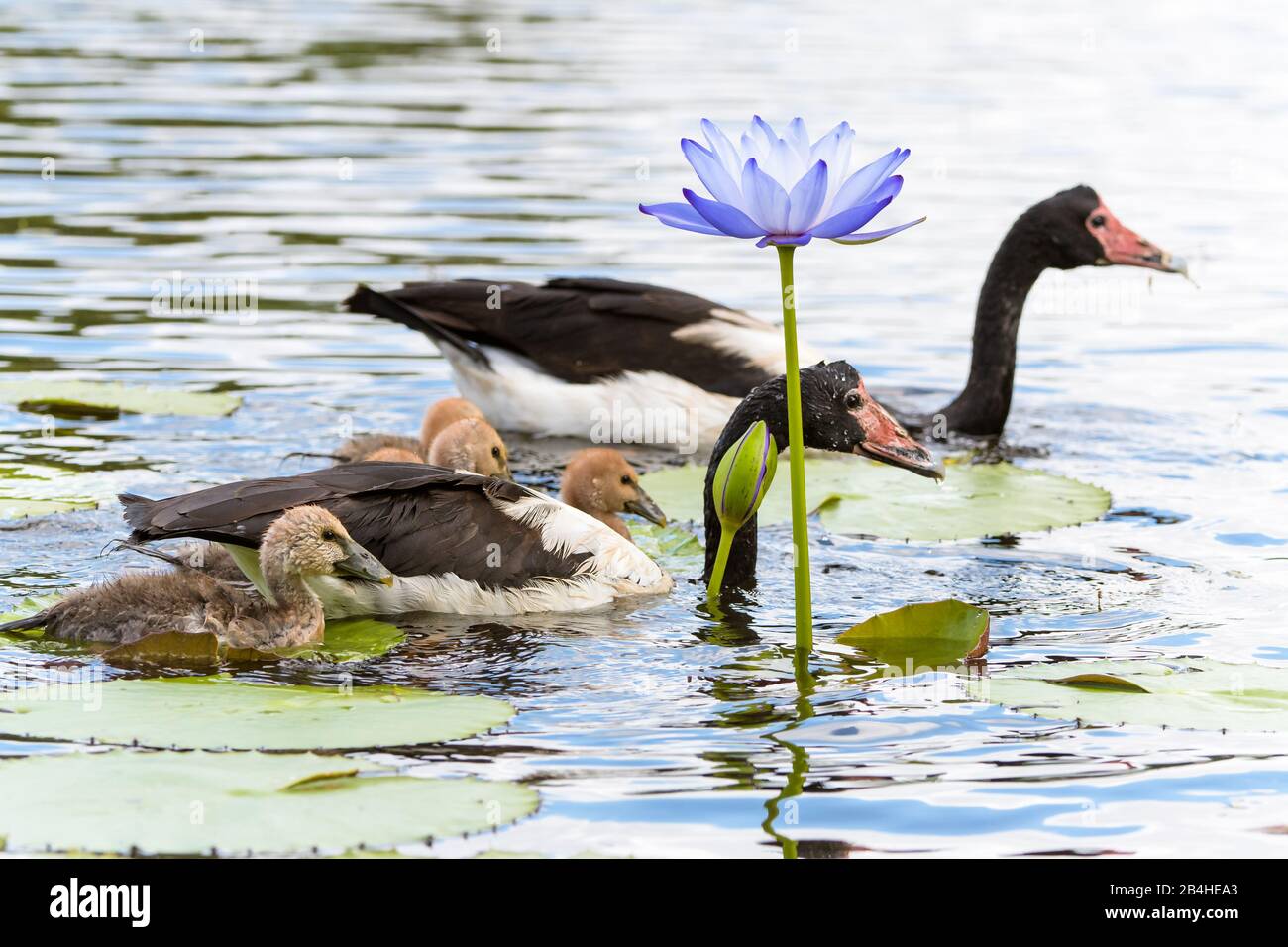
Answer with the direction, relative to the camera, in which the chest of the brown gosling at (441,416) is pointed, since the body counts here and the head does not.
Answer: to the viewer's right

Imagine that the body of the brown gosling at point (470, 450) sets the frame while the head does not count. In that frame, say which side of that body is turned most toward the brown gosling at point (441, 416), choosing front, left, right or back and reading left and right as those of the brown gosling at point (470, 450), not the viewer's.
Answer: left

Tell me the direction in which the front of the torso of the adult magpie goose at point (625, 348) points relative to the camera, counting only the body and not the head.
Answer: to the viewer's right

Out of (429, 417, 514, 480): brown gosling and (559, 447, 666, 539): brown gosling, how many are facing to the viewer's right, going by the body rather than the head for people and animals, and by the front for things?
2

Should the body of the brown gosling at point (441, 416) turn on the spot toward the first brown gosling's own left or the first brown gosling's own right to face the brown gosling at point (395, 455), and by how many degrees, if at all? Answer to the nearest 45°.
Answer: approximately 90° to the first brown gosling's own right

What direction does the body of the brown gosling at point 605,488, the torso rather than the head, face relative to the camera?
to the viewer's right

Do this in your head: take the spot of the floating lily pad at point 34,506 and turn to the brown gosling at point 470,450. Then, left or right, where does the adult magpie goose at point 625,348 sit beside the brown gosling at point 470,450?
left

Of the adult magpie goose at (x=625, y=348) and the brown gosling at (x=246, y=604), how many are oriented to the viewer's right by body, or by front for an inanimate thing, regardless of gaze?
2

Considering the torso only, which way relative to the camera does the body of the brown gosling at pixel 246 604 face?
to the viewer's right

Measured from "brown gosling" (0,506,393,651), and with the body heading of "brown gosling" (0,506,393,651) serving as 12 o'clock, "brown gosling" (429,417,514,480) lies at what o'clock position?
"brown gosling" (429,417,514,480) is roughly at 10 o'clock from "brown gosling" (0,506,393,651).

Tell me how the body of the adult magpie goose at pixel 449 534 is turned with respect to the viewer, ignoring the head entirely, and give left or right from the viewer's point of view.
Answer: facing to the right of the viewer

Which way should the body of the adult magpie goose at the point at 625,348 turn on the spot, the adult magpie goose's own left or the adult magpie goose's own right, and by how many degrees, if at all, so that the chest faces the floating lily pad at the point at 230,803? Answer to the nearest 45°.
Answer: approximately 90° to the adult magpie goose's own right
